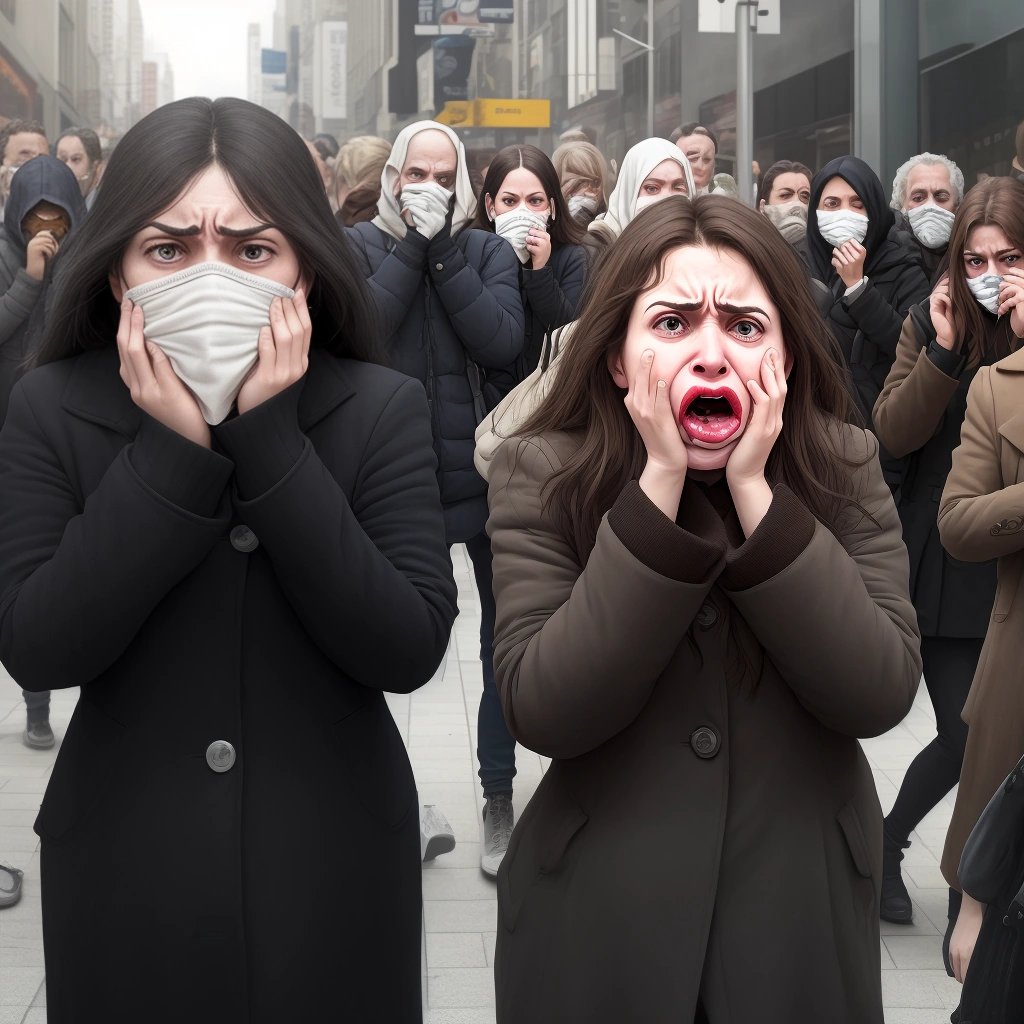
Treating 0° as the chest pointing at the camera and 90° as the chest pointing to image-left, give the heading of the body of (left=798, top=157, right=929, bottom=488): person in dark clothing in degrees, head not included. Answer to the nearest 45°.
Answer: approximately 45°

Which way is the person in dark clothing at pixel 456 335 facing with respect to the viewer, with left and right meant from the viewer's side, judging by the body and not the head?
facing the viewer

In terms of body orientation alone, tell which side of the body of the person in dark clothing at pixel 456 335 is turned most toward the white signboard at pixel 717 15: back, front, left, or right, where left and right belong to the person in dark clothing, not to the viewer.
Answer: back

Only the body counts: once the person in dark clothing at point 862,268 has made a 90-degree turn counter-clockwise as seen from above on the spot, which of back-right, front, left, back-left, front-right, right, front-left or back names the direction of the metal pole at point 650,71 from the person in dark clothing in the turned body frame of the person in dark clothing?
back-left

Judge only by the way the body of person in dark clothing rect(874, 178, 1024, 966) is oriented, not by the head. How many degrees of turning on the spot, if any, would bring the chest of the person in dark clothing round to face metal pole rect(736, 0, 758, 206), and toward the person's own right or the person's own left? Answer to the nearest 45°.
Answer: approximately 180°

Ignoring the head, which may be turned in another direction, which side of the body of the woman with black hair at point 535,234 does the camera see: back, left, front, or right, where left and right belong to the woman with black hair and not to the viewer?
front

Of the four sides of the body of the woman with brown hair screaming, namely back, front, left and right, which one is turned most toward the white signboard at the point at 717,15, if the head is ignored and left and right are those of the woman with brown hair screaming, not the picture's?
back

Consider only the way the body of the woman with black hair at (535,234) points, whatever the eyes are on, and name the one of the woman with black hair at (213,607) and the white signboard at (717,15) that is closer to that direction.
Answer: the woman with black hair

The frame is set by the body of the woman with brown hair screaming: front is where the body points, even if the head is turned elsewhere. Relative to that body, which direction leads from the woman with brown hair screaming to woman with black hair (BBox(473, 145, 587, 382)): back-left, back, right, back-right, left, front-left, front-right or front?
back

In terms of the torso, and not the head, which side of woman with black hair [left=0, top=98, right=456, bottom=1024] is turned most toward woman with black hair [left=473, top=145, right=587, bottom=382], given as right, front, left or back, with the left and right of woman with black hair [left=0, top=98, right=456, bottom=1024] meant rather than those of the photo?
back

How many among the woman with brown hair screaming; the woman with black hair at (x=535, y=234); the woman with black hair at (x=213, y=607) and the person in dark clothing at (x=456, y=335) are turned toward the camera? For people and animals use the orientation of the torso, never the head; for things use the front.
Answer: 4

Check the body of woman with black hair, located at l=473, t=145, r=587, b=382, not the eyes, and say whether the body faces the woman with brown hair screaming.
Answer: yes
